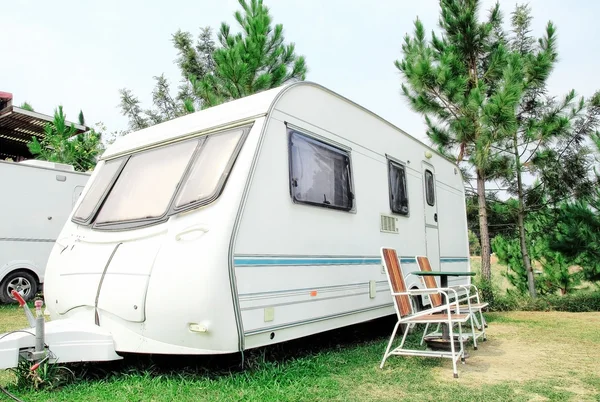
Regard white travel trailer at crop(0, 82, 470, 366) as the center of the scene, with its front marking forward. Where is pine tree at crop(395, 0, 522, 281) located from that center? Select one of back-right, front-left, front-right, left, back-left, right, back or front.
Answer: back

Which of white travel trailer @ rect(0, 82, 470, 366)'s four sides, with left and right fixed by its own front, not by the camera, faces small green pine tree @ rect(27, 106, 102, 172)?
right

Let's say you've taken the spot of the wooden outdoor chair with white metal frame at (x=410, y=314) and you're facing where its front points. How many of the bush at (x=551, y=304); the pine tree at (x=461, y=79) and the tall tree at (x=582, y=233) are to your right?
0

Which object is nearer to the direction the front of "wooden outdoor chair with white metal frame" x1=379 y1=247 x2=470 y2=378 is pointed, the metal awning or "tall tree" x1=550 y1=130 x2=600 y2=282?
the tall tree

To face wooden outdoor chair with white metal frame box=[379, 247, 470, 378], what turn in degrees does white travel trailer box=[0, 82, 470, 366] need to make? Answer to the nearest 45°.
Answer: approximately 135° to its left

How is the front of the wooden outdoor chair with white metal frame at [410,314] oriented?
to the viewer's right

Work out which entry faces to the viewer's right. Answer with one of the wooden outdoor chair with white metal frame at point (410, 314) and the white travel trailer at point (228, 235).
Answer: the wooden outdoor chair with white metal frame

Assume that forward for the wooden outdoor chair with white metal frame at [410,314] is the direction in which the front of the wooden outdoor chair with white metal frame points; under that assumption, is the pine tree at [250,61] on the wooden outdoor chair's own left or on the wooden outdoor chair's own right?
on the wooden outdoor chair's own left

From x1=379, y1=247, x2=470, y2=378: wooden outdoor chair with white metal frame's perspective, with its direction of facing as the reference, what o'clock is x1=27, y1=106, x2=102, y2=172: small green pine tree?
The small green pine tree is roughly at 7 o'clock from the wooden outdoor chair with white metal frame.

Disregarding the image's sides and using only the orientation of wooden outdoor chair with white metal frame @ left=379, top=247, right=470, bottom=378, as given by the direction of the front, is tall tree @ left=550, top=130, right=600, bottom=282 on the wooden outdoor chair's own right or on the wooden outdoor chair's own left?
on the wooden outdoor chair's own left

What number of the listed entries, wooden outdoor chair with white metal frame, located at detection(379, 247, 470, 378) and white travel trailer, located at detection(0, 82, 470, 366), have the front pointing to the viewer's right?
1

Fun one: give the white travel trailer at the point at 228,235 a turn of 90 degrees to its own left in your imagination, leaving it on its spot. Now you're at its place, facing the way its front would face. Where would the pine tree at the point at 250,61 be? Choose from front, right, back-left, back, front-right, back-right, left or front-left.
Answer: back-left

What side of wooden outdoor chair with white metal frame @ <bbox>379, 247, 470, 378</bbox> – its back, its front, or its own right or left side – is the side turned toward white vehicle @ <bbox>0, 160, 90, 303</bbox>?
back

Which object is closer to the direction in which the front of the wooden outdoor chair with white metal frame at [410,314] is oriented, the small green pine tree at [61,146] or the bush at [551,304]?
the bush

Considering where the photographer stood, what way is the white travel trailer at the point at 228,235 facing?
facing the viewer and to the left of the viewer
